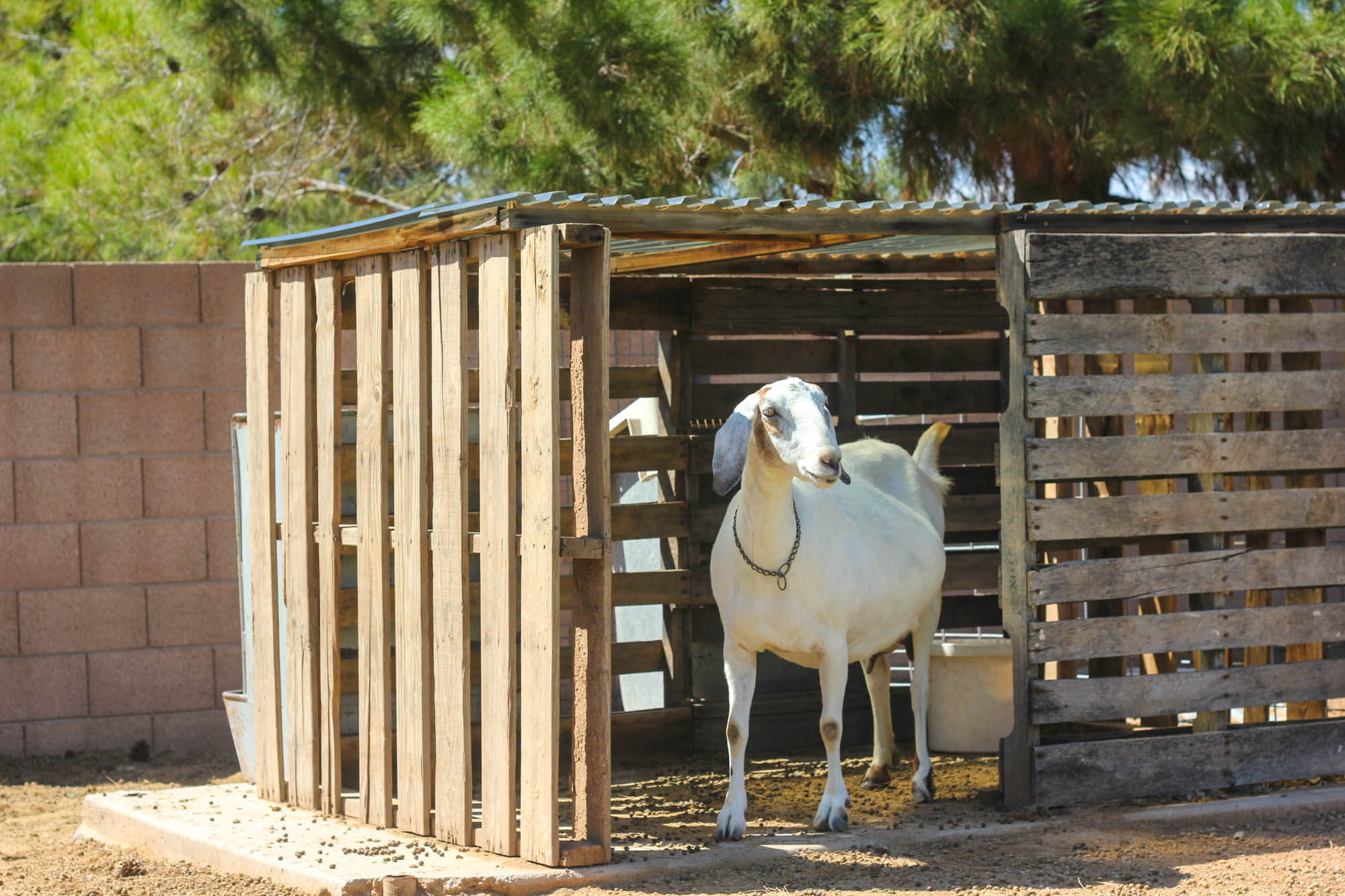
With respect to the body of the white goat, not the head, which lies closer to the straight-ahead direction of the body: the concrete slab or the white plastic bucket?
the concrete slab

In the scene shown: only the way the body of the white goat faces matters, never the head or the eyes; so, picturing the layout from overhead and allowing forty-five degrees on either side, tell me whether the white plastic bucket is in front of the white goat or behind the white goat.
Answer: behind

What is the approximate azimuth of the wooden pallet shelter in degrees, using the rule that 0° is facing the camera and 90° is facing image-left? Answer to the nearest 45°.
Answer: approximately 0°

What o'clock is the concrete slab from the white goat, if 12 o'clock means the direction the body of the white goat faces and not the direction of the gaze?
The concrete slab is roughly at 1 o'clock from the white goat.
